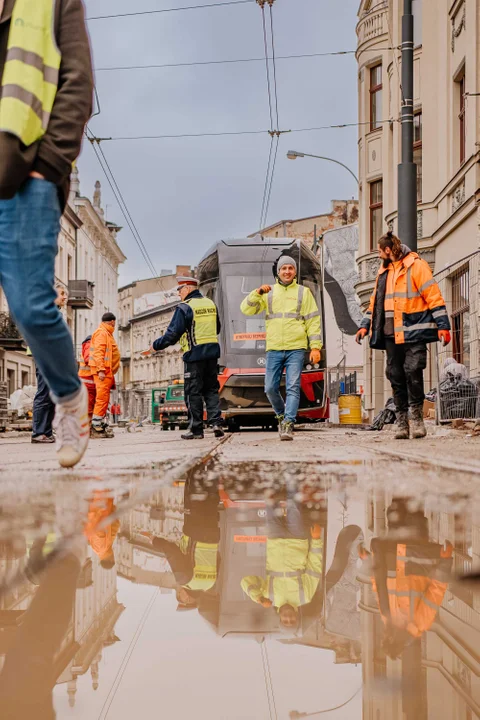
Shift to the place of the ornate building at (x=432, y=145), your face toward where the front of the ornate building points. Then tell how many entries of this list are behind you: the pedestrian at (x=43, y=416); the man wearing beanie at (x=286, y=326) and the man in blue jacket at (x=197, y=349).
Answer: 0

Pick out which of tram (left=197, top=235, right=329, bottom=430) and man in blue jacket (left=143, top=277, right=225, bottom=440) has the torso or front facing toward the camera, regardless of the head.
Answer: the tram

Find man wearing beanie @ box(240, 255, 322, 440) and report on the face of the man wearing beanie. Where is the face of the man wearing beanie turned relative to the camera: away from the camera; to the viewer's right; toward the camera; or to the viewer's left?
toward the camera

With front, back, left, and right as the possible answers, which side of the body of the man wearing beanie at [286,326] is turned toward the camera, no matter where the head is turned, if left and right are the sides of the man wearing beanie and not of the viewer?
front

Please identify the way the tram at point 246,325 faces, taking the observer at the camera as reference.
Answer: facing the viewer

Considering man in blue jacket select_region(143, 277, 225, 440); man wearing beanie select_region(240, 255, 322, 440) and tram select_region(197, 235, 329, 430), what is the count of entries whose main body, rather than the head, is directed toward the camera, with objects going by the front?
2

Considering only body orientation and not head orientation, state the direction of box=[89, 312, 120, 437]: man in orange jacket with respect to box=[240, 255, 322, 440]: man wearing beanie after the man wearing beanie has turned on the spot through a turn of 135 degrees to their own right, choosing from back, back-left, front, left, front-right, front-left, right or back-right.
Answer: front

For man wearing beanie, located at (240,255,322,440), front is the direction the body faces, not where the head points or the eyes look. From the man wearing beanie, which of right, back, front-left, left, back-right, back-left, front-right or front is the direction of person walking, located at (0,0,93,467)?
front

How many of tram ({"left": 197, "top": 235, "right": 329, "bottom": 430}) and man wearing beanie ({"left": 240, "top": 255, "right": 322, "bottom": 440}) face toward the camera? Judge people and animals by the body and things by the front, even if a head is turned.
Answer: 2

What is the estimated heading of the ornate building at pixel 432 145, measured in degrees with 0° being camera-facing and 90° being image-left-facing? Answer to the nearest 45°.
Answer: approximately 45°

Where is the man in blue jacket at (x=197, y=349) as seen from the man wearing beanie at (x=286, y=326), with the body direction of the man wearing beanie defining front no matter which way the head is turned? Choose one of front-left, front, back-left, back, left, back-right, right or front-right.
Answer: back-right

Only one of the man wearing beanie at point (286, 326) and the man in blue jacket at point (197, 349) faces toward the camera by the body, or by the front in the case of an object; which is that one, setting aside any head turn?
the man wearing beanie

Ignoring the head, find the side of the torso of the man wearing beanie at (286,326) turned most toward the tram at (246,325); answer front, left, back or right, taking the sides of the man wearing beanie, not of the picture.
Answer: back

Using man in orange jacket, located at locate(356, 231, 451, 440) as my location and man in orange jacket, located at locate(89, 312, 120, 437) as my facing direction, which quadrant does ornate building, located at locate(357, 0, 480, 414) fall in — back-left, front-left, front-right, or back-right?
front-right

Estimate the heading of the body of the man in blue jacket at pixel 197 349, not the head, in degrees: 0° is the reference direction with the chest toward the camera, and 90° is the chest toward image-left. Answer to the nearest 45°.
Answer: approximately 135°

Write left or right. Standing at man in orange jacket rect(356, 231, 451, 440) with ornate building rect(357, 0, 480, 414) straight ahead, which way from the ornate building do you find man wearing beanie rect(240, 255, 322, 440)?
left

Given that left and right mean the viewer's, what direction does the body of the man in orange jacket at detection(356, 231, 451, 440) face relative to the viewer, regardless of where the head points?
facing the viewer and to the left of the viewer

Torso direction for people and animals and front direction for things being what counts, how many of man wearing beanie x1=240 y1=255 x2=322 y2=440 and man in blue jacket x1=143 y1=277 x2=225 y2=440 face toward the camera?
1

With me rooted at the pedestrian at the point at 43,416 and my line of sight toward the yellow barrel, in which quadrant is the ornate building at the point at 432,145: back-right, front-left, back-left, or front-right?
front-right
